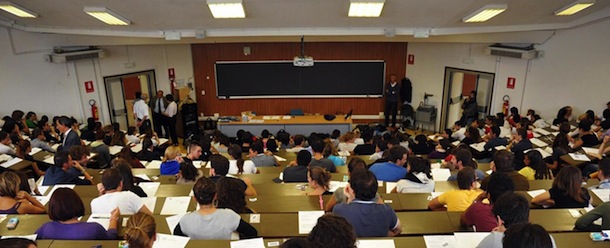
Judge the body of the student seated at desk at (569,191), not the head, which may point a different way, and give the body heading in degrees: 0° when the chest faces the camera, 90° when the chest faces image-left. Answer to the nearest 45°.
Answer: approximately 180°

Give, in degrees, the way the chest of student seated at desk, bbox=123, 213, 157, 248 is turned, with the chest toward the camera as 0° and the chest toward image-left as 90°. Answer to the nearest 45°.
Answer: approximately 180°

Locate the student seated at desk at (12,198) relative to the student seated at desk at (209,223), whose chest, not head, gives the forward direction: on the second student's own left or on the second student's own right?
on the second student's own left

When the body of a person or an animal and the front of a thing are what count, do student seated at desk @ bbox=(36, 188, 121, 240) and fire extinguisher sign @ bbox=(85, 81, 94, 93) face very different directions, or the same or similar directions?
very different directions

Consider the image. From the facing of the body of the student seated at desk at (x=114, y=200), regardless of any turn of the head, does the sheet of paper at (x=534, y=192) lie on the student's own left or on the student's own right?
on the student's own right

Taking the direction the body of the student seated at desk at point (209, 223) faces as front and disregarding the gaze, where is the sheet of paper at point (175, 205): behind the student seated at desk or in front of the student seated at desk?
in front

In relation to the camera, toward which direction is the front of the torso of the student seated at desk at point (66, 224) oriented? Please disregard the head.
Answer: away from the camera

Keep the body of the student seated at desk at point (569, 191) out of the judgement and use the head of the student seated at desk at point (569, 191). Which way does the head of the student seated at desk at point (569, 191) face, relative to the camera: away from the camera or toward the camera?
away from the camera

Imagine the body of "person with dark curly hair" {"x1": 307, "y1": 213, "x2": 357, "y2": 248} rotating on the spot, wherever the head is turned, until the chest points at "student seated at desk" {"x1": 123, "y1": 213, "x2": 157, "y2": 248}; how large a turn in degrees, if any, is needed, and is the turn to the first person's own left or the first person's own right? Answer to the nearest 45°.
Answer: approximately 90° to the first person's own left

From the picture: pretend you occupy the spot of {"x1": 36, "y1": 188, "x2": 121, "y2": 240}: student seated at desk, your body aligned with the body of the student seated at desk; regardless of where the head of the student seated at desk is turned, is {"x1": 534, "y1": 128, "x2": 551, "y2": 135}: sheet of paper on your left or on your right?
on your right

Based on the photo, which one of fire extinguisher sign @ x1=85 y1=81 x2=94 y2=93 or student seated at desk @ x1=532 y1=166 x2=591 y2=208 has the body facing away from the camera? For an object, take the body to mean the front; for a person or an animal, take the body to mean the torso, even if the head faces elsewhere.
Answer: the student seated at desk

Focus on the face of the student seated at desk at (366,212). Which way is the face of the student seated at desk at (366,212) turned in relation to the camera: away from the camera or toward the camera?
away from the camera
